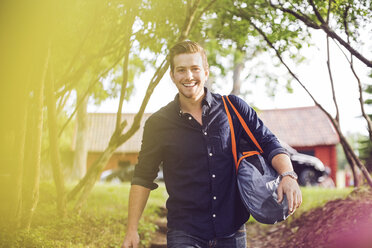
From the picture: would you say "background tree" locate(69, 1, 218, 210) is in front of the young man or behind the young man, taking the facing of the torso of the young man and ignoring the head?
behind

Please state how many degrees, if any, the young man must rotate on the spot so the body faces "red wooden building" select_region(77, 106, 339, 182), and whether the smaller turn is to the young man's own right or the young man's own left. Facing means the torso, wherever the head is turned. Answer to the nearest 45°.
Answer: approximately 180°

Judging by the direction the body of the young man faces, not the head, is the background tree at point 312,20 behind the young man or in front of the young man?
behind

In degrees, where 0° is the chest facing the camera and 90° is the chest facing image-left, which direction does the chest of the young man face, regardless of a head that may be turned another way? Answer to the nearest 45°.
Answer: approximately 0°

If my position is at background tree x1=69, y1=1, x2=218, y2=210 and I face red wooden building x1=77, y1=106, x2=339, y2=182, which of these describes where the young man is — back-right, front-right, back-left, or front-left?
back-right

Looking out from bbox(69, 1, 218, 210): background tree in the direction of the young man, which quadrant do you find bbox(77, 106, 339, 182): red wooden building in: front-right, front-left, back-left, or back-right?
back-left
